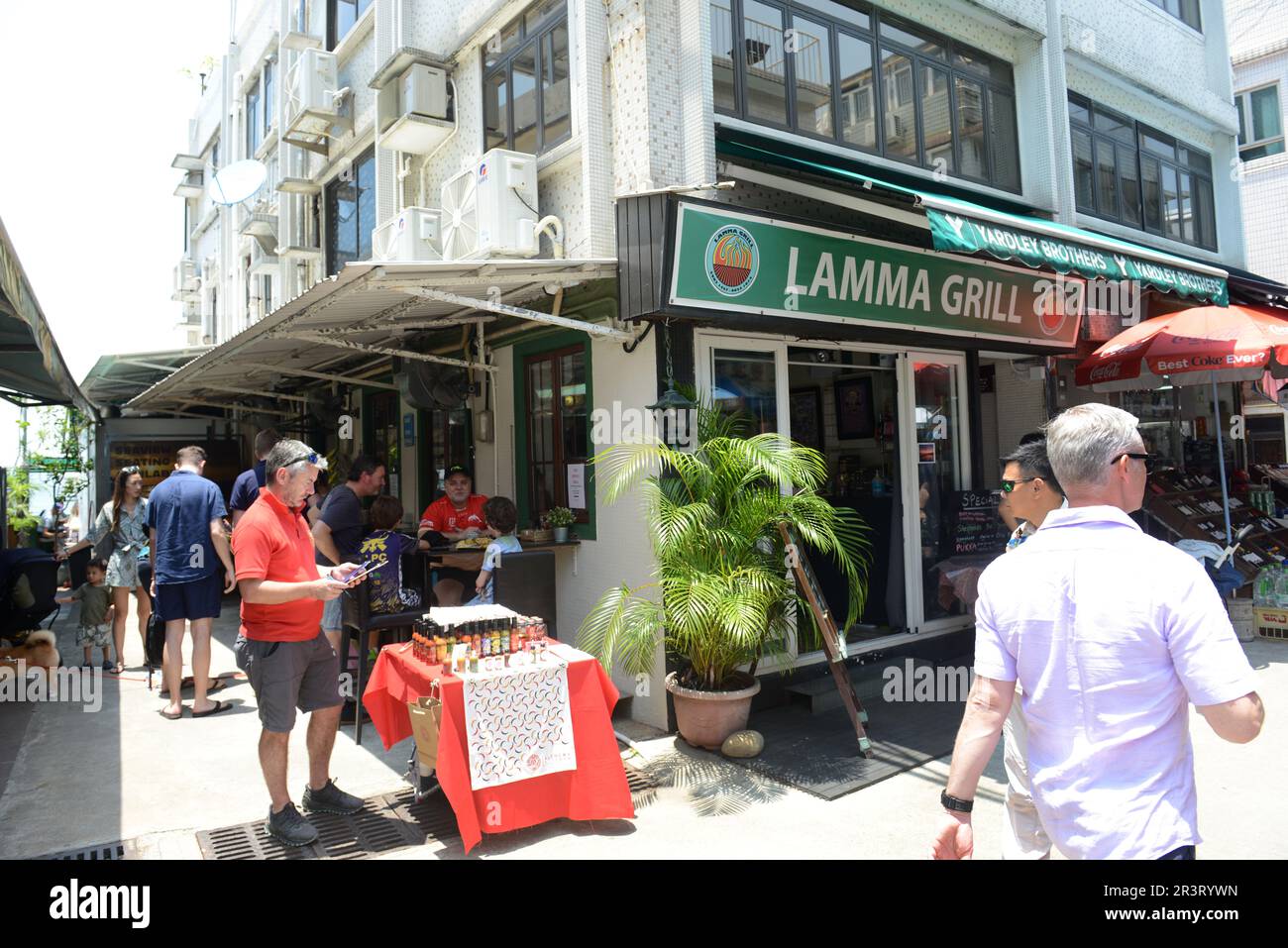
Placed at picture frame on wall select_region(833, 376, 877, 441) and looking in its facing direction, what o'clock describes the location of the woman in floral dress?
The woman in floral dress is roughly at 2 o'clock from the picture frame on wall.

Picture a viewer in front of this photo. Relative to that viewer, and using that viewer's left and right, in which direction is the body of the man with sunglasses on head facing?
facing to the right of the viewer

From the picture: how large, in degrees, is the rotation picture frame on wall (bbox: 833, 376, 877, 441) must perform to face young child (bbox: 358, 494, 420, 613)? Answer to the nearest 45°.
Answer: approximately 45° to its right

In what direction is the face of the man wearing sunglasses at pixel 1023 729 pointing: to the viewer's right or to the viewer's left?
to the viewer's left

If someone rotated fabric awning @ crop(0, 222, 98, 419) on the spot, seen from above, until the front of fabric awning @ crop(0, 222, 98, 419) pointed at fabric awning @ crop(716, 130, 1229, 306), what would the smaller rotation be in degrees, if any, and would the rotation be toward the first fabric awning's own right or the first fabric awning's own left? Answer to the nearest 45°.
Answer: approximately 45° to the first fabric awning's own right

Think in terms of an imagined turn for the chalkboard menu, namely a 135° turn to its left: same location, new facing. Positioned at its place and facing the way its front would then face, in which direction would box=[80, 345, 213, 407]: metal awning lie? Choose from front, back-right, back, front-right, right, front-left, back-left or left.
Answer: back-left

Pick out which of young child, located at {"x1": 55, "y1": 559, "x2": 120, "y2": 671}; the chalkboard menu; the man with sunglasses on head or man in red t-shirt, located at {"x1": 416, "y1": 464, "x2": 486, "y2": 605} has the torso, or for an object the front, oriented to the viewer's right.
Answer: the man with sunglasses on head

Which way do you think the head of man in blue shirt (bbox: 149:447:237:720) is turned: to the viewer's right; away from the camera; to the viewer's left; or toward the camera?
away from the camera

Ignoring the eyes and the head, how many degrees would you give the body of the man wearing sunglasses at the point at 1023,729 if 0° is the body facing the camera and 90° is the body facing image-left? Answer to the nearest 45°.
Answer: approximately 90°

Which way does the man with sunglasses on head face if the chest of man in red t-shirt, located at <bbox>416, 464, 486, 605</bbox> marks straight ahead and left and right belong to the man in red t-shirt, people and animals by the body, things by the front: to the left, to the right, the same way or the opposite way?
to the left

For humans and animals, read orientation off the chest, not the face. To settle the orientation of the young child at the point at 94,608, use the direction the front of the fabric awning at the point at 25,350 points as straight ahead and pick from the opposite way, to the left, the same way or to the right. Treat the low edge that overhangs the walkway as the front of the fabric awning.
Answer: to the right
